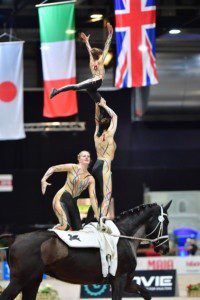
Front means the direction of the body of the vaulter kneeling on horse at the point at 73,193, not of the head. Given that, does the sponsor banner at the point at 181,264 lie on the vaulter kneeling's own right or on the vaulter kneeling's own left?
on the vaulter kneeling's own left

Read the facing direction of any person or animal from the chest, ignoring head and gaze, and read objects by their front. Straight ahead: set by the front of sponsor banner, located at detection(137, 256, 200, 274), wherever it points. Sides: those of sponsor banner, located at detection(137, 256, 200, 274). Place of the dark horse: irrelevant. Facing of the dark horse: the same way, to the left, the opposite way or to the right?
to the left

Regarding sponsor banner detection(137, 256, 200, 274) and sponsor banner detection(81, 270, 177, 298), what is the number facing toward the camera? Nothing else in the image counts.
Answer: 2

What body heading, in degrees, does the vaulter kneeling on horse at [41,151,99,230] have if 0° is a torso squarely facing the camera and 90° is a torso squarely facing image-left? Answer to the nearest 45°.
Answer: approximately 315°

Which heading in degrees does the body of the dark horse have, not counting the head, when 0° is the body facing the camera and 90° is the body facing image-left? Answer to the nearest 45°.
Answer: approximately 270°

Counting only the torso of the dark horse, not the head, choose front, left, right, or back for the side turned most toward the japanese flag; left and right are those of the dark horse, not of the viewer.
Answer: left
